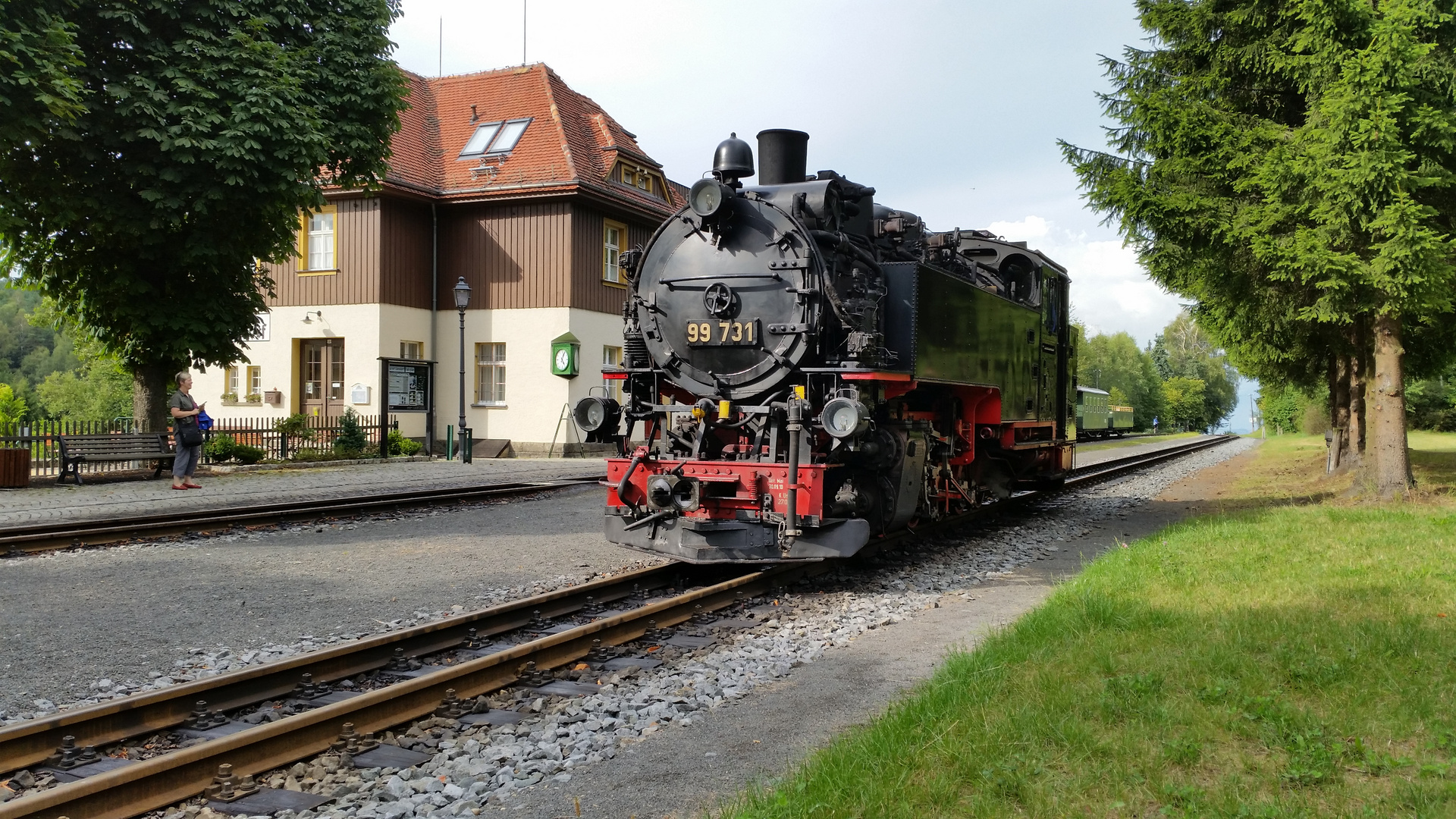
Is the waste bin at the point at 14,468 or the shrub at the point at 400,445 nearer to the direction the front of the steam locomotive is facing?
the waste bin

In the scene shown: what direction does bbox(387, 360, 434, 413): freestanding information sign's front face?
toward the camera

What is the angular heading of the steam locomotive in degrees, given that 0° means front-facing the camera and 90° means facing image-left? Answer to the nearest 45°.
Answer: approximately 45°

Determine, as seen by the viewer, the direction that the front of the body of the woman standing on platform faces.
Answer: to the viewer's right

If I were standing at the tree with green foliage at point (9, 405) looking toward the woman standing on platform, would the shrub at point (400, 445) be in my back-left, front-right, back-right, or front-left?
front-left

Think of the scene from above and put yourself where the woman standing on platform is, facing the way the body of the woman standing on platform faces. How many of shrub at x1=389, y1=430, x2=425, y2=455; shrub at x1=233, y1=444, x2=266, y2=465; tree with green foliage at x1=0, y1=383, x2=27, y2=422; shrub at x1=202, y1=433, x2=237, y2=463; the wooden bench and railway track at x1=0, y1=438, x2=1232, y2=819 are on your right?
1

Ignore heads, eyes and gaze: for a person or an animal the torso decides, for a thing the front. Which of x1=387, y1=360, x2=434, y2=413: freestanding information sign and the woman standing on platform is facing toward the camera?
the freestanding information sign

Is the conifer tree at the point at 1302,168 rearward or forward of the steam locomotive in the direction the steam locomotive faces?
rearward

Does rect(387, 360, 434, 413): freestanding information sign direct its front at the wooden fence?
no

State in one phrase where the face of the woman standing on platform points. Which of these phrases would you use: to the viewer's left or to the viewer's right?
to the viewer's right

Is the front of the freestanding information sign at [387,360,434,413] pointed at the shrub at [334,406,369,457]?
no

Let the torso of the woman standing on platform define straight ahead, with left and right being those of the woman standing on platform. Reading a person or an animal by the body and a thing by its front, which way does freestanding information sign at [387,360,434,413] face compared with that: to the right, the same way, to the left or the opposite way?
to the right

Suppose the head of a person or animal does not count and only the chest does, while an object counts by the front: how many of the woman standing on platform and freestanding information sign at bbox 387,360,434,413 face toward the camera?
1

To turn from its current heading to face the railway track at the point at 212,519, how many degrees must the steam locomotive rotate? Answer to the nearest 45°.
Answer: approximately 45° to its right
